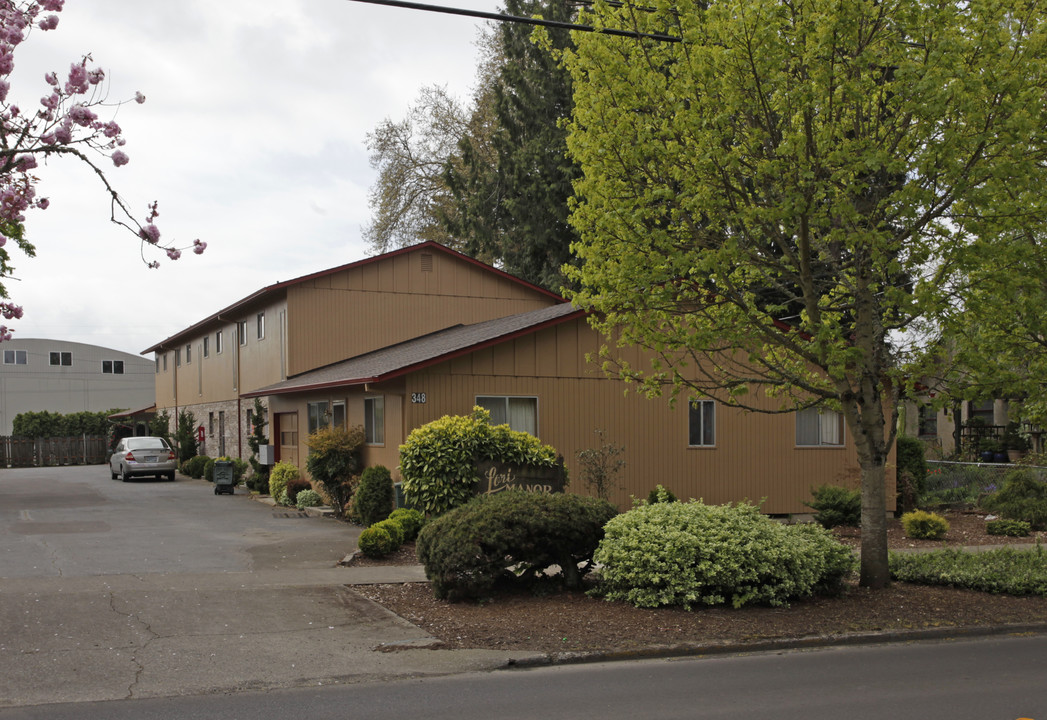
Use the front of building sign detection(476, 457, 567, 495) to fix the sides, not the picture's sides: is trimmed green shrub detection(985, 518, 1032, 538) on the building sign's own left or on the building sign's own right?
on the building sign's own left

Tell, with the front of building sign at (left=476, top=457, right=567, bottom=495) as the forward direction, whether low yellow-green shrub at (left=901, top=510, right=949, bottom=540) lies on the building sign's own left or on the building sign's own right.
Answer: on the building sign's own left

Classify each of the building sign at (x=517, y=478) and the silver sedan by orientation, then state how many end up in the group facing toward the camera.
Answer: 1

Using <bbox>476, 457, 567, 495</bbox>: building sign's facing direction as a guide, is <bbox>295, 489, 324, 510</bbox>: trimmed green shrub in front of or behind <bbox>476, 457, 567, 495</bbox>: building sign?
behind

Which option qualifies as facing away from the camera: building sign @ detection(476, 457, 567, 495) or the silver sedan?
the silver sedan

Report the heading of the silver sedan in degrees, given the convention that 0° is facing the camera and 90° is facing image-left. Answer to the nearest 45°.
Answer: approximately 180°

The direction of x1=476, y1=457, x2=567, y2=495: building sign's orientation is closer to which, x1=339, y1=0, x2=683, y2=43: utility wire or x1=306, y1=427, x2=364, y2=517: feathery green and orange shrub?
the utility wire

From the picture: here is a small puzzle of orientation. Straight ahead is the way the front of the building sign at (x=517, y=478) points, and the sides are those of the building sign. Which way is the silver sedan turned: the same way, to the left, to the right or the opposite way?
the opposite way

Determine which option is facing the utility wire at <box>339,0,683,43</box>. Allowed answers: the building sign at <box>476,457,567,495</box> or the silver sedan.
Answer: the building sign

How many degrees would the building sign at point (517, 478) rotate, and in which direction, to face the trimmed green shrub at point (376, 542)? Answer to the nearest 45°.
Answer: approximately 45° to its right

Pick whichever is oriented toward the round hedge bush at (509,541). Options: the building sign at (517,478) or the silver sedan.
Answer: the building sign

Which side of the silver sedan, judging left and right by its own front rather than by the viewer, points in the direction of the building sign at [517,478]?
back

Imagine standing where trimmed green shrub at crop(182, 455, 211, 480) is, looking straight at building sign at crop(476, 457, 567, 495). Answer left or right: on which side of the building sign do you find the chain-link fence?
left

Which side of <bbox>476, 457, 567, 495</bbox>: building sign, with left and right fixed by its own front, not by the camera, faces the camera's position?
front

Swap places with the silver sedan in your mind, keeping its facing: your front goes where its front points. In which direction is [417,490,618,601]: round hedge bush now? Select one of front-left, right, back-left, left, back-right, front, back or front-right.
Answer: back
